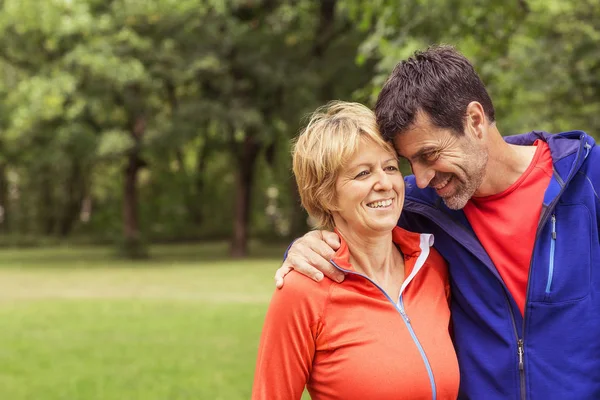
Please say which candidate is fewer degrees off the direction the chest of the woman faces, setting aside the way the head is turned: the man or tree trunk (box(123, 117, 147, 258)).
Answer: the man

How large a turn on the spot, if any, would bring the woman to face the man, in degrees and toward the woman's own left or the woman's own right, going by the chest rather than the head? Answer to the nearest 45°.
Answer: approximately 45° to the woman's own left

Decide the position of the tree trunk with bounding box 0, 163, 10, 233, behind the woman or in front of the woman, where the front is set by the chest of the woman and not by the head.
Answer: behind

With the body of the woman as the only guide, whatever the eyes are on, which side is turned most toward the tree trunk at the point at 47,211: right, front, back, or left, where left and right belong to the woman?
back

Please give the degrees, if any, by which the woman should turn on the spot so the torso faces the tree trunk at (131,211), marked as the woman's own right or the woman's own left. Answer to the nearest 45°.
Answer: approximately 135° to the woman's own left

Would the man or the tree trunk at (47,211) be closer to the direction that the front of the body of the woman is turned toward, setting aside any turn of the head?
the man

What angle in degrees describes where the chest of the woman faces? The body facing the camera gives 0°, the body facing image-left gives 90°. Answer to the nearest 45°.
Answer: approximately 315°

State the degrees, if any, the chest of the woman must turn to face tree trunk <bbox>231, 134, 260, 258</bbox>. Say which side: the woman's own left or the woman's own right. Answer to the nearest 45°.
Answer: approximately 135° to the woman's own left
